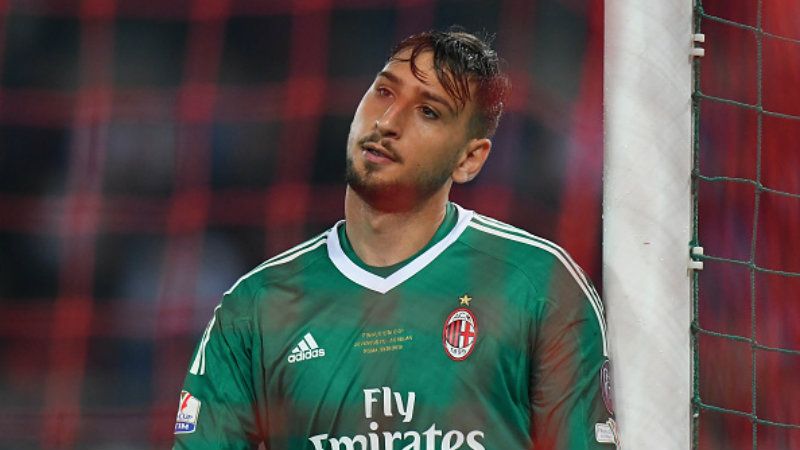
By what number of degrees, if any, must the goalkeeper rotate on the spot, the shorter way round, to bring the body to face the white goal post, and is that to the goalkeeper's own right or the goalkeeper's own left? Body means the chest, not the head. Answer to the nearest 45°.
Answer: approximately 45° to the goalkeeper's own left

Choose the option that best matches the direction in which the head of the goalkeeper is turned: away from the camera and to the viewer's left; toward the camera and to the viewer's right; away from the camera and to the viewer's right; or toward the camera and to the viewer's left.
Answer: toward the camera and to the viewer's left

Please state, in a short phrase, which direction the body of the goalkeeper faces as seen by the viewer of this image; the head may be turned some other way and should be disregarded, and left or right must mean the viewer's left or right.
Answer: facing the viewer
